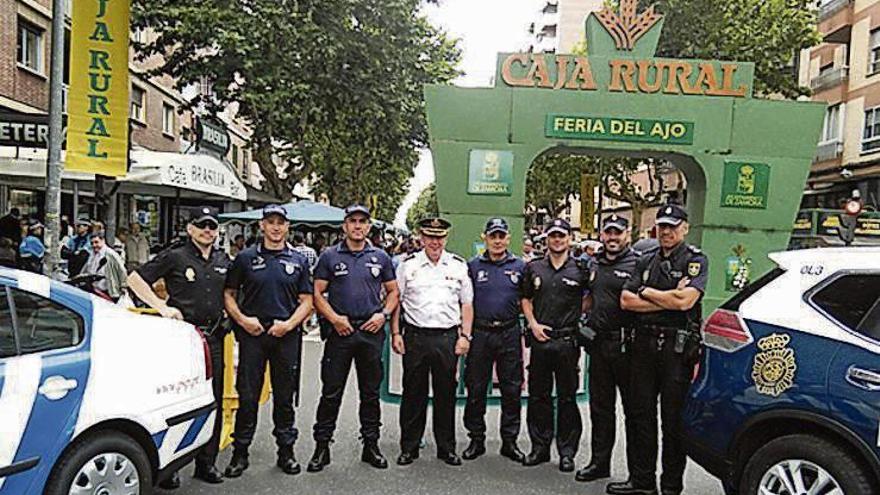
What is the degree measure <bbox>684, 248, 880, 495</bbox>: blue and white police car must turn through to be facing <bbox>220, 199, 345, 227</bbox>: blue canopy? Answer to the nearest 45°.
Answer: approximately 135° to its left

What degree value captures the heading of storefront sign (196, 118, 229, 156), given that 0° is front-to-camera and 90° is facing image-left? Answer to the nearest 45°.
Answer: approximately 315°

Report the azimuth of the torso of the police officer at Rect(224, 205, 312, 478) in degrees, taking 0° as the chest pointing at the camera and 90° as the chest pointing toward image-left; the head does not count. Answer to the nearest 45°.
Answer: approximately 0°

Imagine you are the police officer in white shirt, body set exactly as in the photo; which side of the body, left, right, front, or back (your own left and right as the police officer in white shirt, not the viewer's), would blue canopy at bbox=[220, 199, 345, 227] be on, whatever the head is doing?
back

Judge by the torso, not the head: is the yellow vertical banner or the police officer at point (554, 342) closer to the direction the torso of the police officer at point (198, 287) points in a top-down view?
the police officer

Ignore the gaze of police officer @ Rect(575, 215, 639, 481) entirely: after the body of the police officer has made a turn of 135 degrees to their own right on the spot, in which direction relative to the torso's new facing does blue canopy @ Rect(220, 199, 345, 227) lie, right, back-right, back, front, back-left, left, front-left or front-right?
front-left

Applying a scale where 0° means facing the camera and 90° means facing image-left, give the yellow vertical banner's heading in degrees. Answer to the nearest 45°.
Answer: approximately 0°

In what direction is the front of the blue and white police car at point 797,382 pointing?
to the viewer's right
